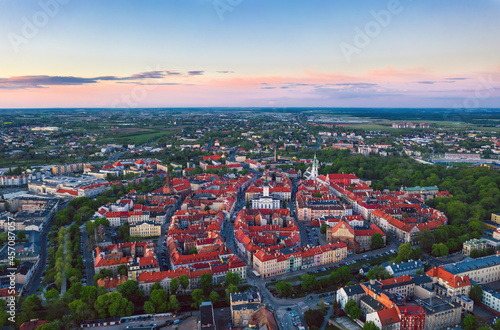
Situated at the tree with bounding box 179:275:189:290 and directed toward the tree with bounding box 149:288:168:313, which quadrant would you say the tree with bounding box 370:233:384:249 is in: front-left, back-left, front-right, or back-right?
back-left

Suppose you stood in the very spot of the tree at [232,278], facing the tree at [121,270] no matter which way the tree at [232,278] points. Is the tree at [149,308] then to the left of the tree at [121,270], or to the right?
left

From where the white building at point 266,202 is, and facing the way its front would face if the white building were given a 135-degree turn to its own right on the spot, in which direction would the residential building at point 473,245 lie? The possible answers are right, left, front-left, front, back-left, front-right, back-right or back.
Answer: back

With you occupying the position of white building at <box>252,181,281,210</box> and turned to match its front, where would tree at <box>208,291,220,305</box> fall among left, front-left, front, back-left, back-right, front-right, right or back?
front

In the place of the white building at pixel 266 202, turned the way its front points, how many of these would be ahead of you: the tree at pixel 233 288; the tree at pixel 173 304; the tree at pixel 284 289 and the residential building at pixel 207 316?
4

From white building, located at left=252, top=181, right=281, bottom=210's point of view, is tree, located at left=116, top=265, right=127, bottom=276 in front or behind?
in front

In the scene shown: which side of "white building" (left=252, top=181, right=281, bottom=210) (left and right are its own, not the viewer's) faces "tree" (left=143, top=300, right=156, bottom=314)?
front

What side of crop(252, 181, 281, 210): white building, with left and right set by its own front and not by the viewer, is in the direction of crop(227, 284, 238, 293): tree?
front

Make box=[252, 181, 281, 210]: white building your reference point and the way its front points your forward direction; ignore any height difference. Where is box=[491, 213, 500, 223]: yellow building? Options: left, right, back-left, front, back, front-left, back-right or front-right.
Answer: left

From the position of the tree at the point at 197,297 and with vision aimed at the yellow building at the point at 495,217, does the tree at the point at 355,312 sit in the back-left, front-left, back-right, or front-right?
front-right

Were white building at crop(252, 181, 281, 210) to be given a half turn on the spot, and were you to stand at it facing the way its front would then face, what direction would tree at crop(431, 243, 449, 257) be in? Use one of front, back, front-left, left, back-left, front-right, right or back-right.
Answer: back-right

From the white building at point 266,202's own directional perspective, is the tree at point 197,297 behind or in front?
in front

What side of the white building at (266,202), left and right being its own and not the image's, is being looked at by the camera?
front

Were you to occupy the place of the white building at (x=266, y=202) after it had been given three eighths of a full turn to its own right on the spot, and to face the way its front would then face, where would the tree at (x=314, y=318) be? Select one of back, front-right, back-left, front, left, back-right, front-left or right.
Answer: back-left

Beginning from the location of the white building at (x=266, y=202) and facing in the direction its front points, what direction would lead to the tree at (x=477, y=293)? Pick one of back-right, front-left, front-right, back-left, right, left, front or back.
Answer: front-left

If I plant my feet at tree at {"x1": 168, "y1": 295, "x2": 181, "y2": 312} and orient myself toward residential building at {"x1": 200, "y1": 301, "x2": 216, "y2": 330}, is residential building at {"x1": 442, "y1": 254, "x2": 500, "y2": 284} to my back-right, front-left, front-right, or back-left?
front-left

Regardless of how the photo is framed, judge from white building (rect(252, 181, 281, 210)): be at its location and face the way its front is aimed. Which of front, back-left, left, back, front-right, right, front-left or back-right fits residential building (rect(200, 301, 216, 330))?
front
